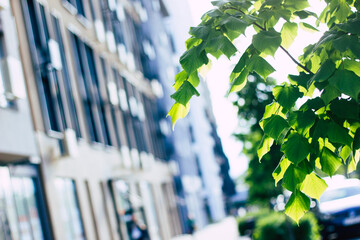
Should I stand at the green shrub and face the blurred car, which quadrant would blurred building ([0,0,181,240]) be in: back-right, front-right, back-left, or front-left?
back-left

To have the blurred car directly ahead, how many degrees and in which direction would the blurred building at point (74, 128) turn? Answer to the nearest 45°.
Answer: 0° — it already faces it

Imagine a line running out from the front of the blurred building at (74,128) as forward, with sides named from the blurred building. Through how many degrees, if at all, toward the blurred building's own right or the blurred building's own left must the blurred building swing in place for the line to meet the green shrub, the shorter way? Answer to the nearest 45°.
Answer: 0° — it already faces it

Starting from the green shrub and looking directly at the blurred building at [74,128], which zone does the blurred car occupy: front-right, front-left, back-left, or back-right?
back-right
